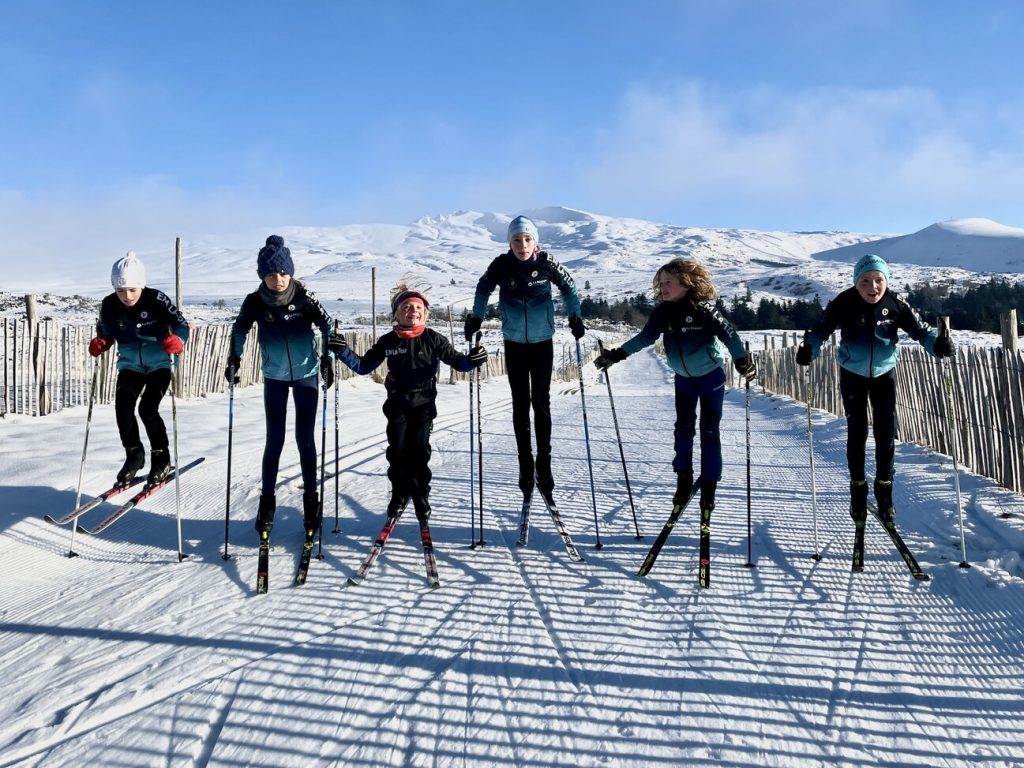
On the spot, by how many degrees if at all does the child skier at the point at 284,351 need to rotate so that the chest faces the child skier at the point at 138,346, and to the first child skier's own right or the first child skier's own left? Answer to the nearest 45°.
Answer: approximately 135° to the first child skier's own right

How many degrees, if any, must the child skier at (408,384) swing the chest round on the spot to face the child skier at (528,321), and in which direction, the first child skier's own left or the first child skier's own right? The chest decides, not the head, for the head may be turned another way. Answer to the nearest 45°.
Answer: approximately 135° to the first child skier's own left

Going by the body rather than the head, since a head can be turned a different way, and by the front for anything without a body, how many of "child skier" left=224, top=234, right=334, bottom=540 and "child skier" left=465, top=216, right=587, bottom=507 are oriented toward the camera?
2

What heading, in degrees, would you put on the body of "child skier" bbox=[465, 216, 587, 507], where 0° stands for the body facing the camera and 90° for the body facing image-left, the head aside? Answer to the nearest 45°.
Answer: approximately 0°

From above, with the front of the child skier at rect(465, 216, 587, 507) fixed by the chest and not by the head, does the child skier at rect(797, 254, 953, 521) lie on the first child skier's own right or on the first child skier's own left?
on the first child skier's own left

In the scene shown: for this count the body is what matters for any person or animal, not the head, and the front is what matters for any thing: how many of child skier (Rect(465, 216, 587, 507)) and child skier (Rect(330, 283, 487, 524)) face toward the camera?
2

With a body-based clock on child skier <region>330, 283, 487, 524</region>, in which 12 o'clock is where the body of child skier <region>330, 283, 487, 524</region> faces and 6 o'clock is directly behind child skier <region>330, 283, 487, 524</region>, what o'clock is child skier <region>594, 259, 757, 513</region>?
child skier <region>594, 259, 757, 513</region> is roughly at 9 o'clock from child skier <region>330, 283, 487, 524</region>.

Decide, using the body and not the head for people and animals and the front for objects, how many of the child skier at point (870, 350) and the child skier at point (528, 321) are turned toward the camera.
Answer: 2
